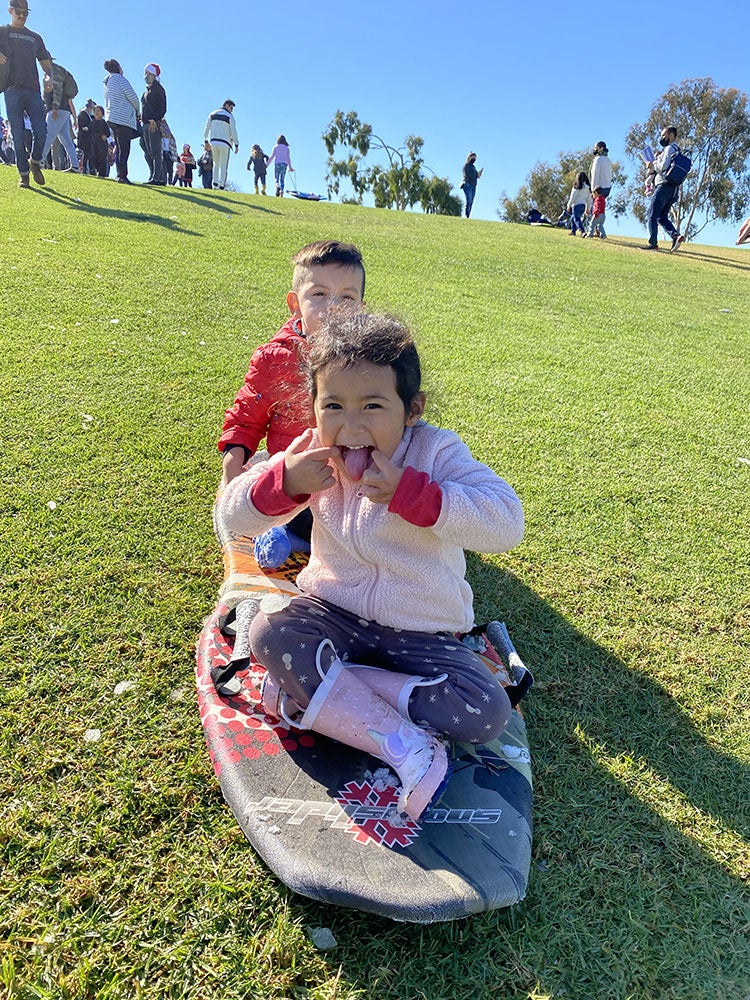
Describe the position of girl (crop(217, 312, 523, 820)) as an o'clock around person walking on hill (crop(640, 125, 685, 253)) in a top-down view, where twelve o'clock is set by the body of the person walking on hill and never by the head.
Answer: The girl is roughly at 9 o'clock from the person walking on hill.

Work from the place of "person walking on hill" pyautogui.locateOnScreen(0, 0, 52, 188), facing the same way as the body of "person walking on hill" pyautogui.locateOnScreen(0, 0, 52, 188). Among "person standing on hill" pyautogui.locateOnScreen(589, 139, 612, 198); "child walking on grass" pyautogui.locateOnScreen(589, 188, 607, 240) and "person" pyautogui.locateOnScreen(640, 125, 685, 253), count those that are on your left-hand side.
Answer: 3

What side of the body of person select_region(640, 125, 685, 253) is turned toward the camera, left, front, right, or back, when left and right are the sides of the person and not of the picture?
left

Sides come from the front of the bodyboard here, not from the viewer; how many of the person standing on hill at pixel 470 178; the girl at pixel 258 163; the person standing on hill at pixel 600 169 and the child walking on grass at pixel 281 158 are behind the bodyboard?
4

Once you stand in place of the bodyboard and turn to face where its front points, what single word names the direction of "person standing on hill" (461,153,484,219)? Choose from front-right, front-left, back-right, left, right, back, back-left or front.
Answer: back

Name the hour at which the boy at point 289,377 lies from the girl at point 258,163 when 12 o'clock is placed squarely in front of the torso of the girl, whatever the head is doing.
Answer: The boy is roughly at 6 o'clock from the girl.

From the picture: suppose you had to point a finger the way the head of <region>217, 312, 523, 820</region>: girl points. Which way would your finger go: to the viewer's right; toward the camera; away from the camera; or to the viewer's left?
toward the camera

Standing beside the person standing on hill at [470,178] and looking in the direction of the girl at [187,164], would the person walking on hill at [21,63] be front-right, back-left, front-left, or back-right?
front-left

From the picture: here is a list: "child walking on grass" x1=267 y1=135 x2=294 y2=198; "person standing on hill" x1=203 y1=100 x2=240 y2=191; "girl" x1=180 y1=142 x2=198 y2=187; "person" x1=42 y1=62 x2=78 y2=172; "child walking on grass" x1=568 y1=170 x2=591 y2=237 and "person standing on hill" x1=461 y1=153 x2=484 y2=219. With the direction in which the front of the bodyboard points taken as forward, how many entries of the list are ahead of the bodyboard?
0

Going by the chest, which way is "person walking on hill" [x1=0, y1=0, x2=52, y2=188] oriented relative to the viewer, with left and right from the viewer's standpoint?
facing the viewer

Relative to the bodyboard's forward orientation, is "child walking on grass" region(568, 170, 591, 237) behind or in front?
behind

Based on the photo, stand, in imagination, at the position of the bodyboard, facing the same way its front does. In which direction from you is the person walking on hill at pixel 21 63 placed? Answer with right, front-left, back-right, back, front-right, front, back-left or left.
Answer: back-right

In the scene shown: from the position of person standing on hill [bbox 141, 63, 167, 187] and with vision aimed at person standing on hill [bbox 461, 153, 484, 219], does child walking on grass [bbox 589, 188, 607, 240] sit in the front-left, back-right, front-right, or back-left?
front-right

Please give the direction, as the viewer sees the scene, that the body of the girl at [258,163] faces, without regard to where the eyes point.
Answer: away from the camera

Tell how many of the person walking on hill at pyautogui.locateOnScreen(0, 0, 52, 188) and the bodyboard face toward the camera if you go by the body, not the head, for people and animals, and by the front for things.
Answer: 2

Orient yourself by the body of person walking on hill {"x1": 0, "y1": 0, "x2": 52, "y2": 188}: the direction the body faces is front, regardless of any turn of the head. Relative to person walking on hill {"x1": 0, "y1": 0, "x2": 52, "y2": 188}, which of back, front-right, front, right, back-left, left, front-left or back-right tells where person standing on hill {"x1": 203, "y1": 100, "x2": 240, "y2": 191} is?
back-left
